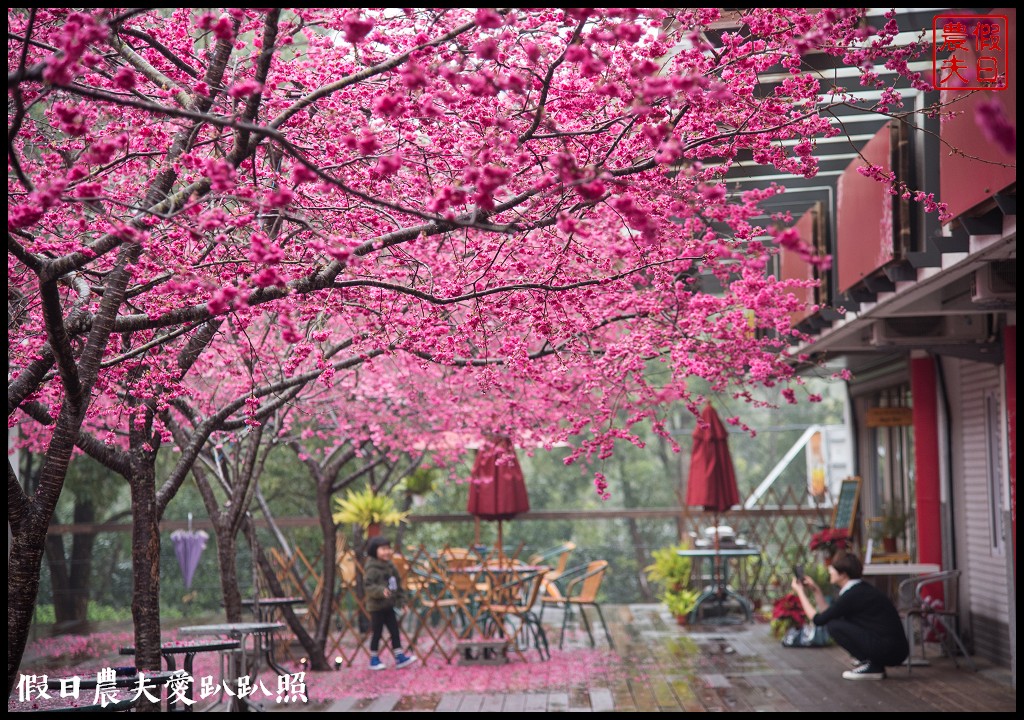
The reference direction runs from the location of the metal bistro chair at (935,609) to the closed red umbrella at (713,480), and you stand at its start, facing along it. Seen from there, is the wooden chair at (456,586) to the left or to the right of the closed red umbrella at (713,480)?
left

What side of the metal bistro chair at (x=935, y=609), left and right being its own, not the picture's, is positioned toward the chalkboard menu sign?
right

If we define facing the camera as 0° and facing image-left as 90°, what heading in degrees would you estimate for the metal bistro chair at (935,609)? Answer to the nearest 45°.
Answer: approximately 90°

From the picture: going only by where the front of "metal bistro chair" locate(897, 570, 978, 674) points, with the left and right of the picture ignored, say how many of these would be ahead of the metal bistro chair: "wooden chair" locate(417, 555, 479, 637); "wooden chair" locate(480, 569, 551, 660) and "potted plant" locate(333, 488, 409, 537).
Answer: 3

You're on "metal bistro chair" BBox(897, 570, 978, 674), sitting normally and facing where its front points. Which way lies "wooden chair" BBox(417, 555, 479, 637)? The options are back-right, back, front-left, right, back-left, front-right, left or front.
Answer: front

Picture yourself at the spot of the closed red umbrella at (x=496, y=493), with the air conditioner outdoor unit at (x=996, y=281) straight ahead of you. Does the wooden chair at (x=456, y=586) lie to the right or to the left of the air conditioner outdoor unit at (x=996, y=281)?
right
